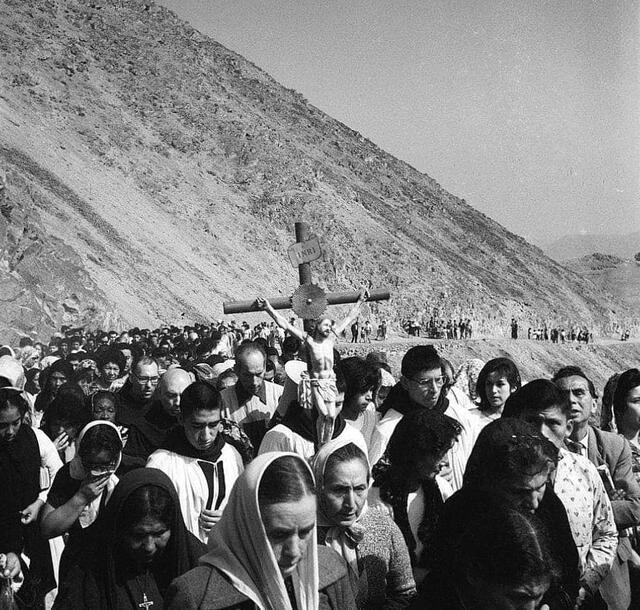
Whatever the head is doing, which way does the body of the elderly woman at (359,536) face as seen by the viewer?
toward the camera

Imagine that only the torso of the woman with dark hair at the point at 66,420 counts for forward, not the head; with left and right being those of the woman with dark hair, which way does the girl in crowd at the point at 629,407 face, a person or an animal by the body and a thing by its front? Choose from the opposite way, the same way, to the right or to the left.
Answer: the same way

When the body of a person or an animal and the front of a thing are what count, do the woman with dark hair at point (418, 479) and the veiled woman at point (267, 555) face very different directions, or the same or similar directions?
same or similar directions

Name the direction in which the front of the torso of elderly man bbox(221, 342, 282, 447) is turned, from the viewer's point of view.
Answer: toward the camera

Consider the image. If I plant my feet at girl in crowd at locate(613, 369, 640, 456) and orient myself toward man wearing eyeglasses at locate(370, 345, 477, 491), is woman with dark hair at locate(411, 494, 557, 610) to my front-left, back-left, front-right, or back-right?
front-left

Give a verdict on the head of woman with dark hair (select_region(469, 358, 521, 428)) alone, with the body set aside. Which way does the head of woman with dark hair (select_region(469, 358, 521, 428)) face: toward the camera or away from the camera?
toward the camera

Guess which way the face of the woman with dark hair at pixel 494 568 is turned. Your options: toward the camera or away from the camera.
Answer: toward the camera

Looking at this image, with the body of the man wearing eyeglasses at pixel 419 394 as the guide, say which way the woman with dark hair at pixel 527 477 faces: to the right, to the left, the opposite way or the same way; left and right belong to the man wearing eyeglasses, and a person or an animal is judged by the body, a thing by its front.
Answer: the same way

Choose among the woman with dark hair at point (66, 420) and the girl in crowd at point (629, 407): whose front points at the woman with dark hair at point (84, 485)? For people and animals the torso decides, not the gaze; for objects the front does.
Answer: the woman with dark hair at point (66, 420)

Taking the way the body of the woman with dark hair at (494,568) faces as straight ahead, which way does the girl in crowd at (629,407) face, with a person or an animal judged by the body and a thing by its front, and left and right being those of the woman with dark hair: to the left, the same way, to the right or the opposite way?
the same way

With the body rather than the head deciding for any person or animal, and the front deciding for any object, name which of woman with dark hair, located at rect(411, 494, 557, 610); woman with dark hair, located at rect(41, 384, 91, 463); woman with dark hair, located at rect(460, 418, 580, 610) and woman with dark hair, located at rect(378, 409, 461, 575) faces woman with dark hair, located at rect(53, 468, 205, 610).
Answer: woman with dark hair, located at rect(41, 384, 91, 463)

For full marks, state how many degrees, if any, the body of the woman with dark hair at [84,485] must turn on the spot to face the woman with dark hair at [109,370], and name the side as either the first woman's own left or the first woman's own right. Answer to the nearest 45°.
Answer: approximately 135° to the first woman's own left

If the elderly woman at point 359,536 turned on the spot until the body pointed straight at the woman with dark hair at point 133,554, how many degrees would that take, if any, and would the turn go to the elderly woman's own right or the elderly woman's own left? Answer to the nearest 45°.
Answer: approximately 90° to the elderly woman's own right

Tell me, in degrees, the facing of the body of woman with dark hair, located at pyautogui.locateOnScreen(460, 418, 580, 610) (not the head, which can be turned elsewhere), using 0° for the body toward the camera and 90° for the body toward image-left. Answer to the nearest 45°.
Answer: approximately 315°

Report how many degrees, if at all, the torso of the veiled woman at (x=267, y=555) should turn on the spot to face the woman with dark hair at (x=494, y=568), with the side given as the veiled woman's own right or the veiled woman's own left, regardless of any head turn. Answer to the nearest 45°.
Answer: approximately 45° to the veiled woman's own left

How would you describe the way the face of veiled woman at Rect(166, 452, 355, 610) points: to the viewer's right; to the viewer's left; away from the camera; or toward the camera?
toward the camera

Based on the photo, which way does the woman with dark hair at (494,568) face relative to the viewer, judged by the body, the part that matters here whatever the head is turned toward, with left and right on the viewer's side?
facing the viewer and to the right of the viewer

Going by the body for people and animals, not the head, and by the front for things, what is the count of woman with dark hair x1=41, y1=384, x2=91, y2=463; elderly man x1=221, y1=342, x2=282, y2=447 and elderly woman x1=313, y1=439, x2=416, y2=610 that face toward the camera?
3

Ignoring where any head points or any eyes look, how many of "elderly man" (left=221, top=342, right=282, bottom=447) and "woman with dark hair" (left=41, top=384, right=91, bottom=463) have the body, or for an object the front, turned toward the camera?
2

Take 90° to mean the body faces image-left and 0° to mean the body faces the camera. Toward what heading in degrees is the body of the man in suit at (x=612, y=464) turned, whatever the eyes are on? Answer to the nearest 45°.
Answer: approximately 45°
